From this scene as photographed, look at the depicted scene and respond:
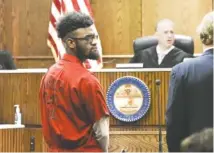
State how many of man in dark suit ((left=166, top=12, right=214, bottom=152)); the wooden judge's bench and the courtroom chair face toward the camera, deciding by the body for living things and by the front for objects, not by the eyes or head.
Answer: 2

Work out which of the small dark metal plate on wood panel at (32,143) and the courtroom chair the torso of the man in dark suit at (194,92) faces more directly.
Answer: the courtroom chair

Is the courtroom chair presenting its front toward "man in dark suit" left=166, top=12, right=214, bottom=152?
yes

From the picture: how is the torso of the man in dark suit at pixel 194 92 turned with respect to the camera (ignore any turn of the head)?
away from the camera

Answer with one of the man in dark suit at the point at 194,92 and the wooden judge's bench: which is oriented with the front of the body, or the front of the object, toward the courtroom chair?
the man in dark suit

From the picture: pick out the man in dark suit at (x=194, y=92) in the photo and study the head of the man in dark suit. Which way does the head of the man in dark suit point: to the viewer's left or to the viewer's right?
to the viewer's left

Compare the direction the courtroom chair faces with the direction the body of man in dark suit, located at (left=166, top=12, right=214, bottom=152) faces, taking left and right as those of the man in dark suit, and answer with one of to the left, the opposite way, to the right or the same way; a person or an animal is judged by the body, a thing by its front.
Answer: the opposite way

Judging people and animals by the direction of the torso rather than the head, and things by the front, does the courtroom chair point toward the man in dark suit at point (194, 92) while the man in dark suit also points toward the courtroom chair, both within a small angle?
yes
